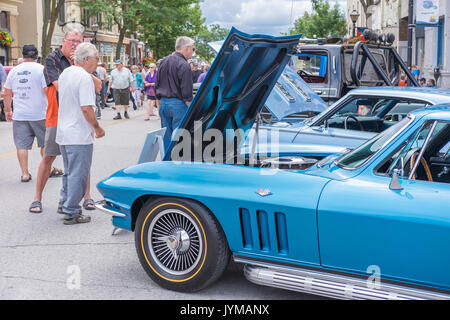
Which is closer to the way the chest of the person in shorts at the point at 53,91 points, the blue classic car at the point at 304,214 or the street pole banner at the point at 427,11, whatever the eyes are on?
the blue classic car

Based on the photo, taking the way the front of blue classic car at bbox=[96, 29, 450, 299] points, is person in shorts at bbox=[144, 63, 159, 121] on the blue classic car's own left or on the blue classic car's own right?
on the blue classic car's own right

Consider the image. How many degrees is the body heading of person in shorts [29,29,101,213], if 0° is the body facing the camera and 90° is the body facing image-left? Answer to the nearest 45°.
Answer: approximately 315°

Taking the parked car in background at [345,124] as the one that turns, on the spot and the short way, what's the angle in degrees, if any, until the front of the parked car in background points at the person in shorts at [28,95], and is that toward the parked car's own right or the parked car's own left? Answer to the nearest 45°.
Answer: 0° — it already faces them

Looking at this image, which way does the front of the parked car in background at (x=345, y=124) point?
to the viewer's left

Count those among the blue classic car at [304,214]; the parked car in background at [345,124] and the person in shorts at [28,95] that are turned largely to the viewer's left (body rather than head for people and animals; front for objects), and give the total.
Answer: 2

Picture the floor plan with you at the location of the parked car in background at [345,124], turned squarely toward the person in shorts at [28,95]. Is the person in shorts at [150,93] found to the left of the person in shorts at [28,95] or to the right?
right

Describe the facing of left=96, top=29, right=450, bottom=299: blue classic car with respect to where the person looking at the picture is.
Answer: facing to the left of the viewer

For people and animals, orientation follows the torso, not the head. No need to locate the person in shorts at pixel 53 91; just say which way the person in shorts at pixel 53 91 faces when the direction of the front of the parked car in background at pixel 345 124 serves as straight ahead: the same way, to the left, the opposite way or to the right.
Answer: the opposite way

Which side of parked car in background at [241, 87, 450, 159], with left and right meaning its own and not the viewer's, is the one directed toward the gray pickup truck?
right

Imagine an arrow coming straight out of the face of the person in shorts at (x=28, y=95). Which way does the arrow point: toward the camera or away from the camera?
away from the camera
